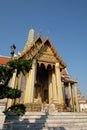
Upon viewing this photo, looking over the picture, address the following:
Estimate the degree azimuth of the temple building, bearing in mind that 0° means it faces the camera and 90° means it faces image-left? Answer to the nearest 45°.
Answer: approximately 315°
